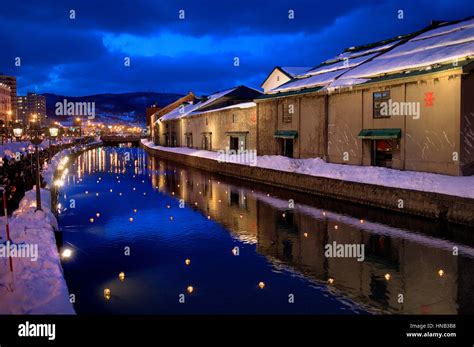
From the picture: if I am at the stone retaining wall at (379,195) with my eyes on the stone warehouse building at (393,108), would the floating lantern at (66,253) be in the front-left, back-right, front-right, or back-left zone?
back-left

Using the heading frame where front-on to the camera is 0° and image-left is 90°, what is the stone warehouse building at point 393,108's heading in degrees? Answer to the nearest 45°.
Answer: approximately 45°

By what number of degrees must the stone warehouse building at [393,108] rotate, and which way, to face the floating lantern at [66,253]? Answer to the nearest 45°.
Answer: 0° — it already faces it
